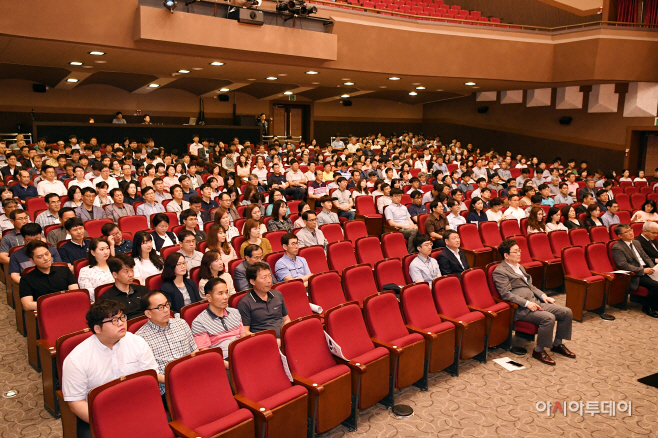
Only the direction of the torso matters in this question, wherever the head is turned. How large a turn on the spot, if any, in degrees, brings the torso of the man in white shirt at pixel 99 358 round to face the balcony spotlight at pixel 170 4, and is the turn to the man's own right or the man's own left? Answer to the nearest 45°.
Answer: approximately 135° to the man's own left

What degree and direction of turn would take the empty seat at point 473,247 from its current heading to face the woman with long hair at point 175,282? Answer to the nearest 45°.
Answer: approximately 90° to its right

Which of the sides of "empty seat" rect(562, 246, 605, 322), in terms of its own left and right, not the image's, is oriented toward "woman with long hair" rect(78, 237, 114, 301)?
right

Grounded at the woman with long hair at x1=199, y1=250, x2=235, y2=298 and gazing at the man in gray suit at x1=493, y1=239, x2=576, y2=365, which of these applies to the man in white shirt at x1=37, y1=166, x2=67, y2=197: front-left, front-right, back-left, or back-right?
back-left

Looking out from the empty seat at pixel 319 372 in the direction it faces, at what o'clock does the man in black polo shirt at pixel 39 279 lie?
The man in black polo shirt is roughly at 5 o'clock from the empty seat.

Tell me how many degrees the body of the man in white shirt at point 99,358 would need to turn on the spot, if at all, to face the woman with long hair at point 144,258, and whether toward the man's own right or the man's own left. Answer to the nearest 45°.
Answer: approximately 135° to the man's own left
